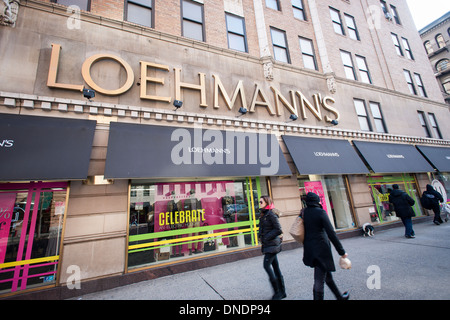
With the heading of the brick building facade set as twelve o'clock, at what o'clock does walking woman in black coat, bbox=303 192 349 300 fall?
The walking woman in black coat is roughly at 12 o'clock from the brick building facade.

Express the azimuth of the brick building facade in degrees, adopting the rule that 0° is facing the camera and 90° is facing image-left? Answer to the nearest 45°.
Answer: approximately 315°

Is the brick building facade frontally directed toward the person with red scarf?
yes
